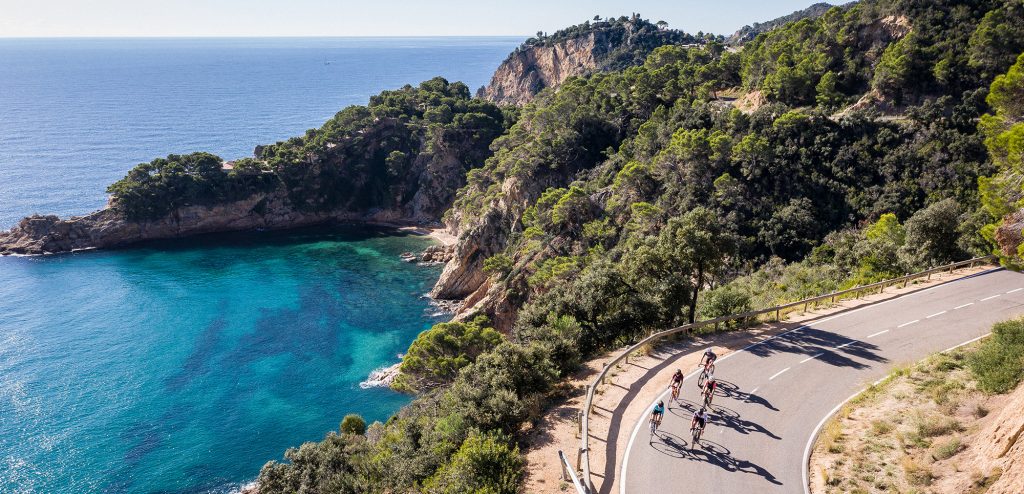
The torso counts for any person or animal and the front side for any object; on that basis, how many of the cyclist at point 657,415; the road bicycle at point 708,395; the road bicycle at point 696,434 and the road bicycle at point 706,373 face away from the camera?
0

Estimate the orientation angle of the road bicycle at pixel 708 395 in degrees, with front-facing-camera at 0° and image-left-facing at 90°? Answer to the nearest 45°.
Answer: approximately 45°

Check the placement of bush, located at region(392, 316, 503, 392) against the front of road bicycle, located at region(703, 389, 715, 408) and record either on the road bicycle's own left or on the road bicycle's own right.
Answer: on the road bicycle's own right

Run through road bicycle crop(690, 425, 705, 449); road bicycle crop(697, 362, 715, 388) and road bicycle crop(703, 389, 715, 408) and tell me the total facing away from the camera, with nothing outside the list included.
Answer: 0

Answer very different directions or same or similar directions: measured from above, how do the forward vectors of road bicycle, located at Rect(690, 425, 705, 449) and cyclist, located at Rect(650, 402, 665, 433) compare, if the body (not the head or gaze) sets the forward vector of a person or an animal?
same or similar directions

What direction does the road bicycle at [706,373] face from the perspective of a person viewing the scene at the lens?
facing the viewer and to the left of the viewer

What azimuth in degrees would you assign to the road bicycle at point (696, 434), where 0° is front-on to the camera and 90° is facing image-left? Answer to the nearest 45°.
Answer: approximately 45°

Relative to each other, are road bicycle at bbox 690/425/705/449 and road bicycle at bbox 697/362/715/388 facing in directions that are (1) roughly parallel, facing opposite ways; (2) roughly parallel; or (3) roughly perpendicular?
roughly parallel

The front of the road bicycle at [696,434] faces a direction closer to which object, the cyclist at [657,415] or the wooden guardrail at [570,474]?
the wooden guardrail

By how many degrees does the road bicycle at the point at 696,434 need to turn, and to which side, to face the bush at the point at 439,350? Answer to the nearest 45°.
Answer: approximately 90° to its right

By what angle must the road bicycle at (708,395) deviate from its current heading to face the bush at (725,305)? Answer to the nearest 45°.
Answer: approximately 135° to its right

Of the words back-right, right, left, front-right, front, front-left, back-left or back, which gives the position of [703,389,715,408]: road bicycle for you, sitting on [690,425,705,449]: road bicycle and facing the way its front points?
back-right
